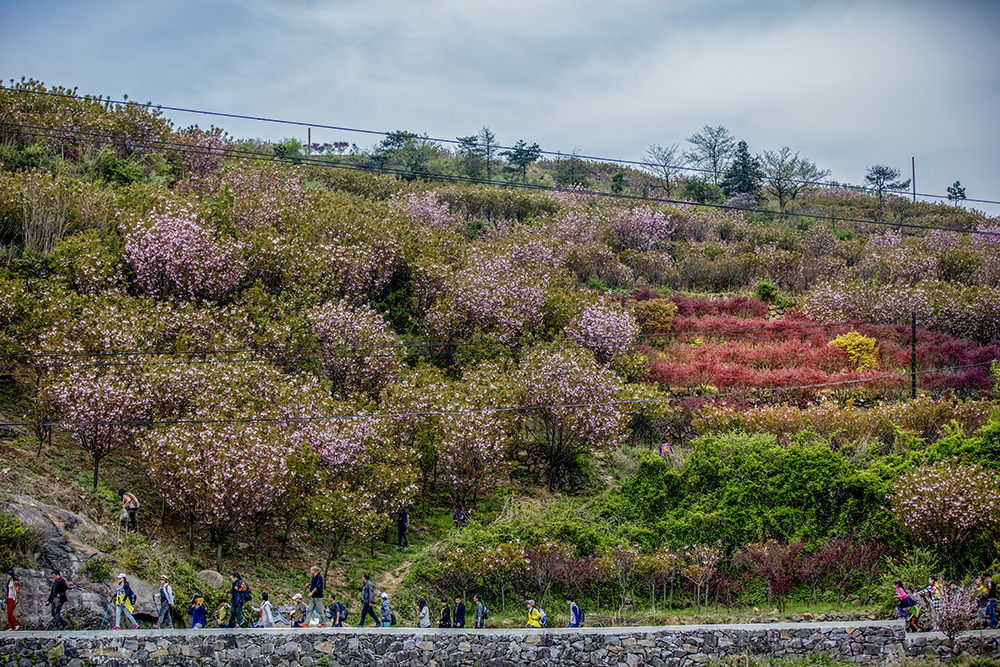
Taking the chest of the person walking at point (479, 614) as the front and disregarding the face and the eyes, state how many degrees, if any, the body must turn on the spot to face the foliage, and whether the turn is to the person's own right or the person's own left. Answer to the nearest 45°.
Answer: approximately 135° to the person's own right

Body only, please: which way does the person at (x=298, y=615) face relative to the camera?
to the viewer's left

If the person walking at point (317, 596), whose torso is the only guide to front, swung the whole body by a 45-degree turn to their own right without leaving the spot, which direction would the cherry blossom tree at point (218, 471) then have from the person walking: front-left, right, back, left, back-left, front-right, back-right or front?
front

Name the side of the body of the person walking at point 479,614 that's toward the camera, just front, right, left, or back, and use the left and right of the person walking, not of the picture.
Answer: left

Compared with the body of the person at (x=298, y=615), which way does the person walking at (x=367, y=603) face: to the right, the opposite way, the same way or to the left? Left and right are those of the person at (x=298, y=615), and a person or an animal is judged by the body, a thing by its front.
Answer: the same way

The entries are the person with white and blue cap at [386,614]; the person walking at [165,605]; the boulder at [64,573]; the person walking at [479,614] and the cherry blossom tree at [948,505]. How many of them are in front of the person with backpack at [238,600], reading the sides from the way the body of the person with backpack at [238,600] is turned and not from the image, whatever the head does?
2

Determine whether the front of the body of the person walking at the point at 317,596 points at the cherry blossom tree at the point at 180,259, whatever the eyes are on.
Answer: no

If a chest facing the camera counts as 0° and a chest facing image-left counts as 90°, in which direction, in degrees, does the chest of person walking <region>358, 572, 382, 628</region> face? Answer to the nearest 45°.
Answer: approximately 90°

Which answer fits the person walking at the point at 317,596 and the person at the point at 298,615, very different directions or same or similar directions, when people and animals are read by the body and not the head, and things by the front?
same or similar directions

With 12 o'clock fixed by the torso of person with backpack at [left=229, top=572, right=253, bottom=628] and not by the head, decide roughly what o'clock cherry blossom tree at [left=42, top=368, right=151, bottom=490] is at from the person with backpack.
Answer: The cherry blossom tree is roughly at 2 o'clock from the person with backpack.

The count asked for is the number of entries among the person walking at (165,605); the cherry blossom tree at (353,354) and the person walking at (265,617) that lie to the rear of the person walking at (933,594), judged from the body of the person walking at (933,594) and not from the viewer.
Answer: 0

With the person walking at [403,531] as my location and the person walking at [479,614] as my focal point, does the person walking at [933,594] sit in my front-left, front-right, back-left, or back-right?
front-left

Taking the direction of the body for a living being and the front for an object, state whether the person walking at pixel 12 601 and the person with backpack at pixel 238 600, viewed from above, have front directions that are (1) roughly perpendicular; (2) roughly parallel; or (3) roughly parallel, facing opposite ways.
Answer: roughly parallel
